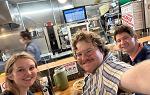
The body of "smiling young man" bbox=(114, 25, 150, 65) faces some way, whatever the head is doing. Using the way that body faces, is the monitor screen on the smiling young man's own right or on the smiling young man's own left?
on the smiling young man's own right

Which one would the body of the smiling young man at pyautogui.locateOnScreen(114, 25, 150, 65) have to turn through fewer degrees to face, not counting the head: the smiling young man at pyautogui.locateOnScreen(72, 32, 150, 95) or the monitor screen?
the smiling young man

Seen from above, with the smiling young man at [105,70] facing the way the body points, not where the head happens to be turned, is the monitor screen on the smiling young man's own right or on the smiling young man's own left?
on the smiling young man's own right

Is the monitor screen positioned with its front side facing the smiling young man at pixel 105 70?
yes

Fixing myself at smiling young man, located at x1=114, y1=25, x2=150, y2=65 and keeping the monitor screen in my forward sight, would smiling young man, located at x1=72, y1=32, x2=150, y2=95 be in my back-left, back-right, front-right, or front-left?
back-left

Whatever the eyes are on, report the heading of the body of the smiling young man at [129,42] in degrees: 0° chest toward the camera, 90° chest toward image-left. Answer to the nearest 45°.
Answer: approximately 45°

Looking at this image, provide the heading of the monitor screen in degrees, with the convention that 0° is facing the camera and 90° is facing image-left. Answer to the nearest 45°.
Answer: approximately 0°
